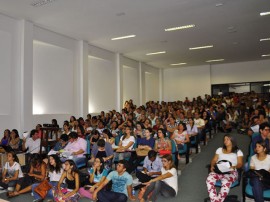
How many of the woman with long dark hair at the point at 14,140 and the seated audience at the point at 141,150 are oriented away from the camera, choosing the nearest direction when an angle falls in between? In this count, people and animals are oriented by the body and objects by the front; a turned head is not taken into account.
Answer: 0

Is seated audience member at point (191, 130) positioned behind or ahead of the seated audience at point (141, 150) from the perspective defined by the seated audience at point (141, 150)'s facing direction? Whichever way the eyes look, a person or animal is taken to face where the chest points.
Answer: behind

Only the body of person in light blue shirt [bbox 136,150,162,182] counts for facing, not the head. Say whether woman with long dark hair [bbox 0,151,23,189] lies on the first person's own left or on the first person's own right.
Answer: on the first person's own right

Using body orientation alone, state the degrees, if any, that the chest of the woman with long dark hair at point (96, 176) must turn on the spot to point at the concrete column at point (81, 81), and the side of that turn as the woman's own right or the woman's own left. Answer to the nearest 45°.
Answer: approximately 135° to the woman's own right

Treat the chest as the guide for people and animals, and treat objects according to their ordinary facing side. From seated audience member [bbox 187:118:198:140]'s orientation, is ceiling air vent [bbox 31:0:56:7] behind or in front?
in front

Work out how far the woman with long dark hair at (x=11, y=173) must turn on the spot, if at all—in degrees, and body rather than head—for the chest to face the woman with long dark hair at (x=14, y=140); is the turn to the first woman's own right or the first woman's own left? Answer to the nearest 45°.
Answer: approximately 135° to the first woman's own right

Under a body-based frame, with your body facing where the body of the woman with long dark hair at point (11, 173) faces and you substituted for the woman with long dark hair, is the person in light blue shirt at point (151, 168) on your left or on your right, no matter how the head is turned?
on your left

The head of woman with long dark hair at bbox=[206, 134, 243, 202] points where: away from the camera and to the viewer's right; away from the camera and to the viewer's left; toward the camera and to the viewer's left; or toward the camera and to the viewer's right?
toward the camera and to the viewer's left

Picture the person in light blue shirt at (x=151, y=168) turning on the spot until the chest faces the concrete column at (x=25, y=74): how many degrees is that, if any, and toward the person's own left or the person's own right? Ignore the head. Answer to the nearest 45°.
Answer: approximately 90° to the person's own right

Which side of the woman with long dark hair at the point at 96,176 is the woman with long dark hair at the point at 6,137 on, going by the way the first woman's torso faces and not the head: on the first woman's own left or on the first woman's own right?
on the first woman's own right

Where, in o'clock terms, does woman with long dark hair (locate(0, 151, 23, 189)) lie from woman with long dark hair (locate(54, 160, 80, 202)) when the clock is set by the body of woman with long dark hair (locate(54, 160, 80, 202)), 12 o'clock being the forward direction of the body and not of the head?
woman with long dark hair (locate(0, 151, 23, 189)) is roughly at 3 o'clock from woman with long dark hair (locate(54, 160, 80, 202)).

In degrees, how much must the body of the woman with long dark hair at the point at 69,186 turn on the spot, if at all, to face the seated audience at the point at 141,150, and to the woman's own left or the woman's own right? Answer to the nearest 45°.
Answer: approximately 180°

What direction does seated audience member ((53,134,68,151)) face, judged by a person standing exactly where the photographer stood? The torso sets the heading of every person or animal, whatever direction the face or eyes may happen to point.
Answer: facing the viewer and to the left of the viewer

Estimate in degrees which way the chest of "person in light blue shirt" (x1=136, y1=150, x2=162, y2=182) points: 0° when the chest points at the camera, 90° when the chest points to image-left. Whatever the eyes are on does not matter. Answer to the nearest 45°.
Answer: approximately 45°

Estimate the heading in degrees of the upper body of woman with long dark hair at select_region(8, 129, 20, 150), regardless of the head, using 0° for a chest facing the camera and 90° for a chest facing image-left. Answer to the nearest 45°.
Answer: approximately 45°

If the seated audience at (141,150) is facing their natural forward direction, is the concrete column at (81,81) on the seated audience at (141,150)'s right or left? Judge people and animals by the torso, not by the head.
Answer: on their right
